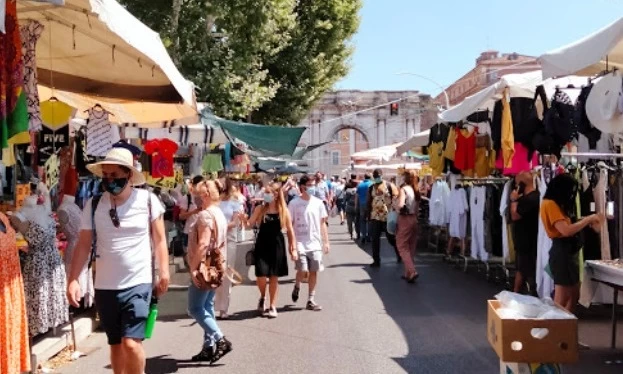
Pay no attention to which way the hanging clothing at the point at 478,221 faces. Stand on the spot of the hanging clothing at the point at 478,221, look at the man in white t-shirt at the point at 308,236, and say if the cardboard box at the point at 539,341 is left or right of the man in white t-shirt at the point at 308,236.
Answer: left

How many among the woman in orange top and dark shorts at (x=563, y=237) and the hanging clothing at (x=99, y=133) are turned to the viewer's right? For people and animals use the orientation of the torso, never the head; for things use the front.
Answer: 1

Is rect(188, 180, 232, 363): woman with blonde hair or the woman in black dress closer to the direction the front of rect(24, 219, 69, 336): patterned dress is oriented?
the woman with blonde hair

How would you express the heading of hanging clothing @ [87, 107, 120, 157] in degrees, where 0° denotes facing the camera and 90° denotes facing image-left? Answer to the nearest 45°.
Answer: approximately 0°

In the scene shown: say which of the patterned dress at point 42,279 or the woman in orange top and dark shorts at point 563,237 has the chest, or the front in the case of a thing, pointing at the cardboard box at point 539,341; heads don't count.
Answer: the patterned dress

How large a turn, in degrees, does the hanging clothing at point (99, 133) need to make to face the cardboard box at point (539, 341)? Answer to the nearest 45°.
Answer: approximately 45° to its left

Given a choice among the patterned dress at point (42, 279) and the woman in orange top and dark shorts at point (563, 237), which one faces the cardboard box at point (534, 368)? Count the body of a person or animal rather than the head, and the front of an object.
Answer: the patterned dress
